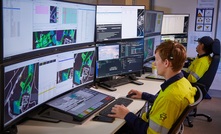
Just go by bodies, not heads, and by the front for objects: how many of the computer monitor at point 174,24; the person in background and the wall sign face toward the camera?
2

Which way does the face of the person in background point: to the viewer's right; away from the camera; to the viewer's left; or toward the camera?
to the viewer's left

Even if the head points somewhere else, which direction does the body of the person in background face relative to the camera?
to the viewer's left

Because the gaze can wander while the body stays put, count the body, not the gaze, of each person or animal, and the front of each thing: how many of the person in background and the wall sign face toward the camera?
1

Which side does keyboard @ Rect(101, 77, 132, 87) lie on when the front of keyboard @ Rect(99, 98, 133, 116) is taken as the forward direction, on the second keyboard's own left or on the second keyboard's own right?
on the second keyboard's own left

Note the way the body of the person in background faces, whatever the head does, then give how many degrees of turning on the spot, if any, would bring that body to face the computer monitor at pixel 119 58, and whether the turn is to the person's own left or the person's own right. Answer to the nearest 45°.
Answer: approximately 45° to the person's own left

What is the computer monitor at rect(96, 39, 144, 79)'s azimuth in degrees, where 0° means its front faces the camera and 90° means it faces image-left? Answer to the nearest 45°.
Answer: approximately 315°

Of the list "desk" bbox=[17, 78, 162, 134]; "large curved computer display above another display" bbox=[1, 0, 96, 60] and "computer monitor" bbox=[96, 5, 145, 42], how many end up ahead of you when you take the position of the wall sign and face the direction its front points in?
3
